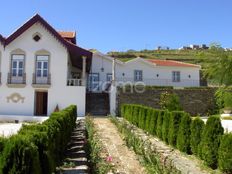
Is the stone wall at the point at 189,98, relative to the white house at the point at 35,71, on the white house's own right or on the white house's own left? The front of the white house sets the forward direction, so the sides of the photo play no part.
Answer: on the white house's own left

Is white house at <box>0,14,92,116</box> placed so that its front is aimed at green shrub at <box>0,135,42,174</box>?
yes

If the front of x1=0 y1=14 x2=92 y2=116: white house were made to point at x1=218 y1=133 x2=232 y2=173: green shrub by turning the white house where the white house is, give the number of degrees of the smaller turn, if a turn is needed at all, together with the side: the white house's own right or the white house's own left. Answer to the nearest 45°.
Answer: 0° — it already faces it

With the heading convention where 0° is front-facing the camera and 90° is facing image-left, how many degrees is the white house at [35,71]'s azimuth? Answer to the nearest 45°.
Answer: approximately 0°

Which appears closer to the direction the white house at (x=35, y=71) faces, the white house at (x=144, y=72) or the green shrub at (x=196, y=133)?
the green shrub

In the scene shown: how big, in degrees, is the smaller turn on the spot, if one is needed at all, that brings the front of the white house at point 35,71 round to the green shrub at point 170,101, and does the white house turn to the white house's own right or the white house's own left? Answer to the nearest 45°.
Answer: approximately 90° to the white house's own left
